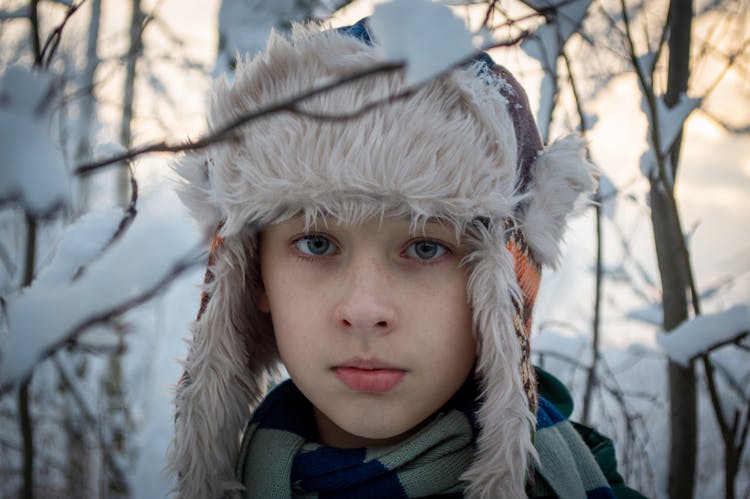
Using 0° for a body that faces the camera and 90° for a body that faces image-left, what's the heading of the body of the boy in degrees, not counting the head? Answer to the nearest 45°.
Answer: approximately 0°

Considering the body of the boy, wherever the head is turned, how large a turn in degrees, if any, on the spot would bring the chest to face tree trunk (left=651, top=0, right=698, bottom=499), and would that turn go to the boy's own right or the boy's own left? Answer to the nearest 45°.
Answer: approximately 135° to the boy's own left

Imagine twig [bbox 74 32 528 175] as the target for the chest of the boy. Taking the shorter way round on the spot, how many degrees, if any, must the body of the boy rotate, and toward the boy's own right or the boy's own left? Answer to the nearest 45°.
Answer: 0° — they already face it

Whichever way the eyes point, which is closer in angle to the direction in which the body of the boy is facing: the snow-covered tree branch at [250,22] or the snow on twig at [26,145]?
the snow on twig
